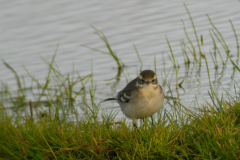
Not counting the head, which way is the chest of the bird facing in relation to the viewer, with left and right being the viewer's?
facing the viewer and to the right of the viewer
